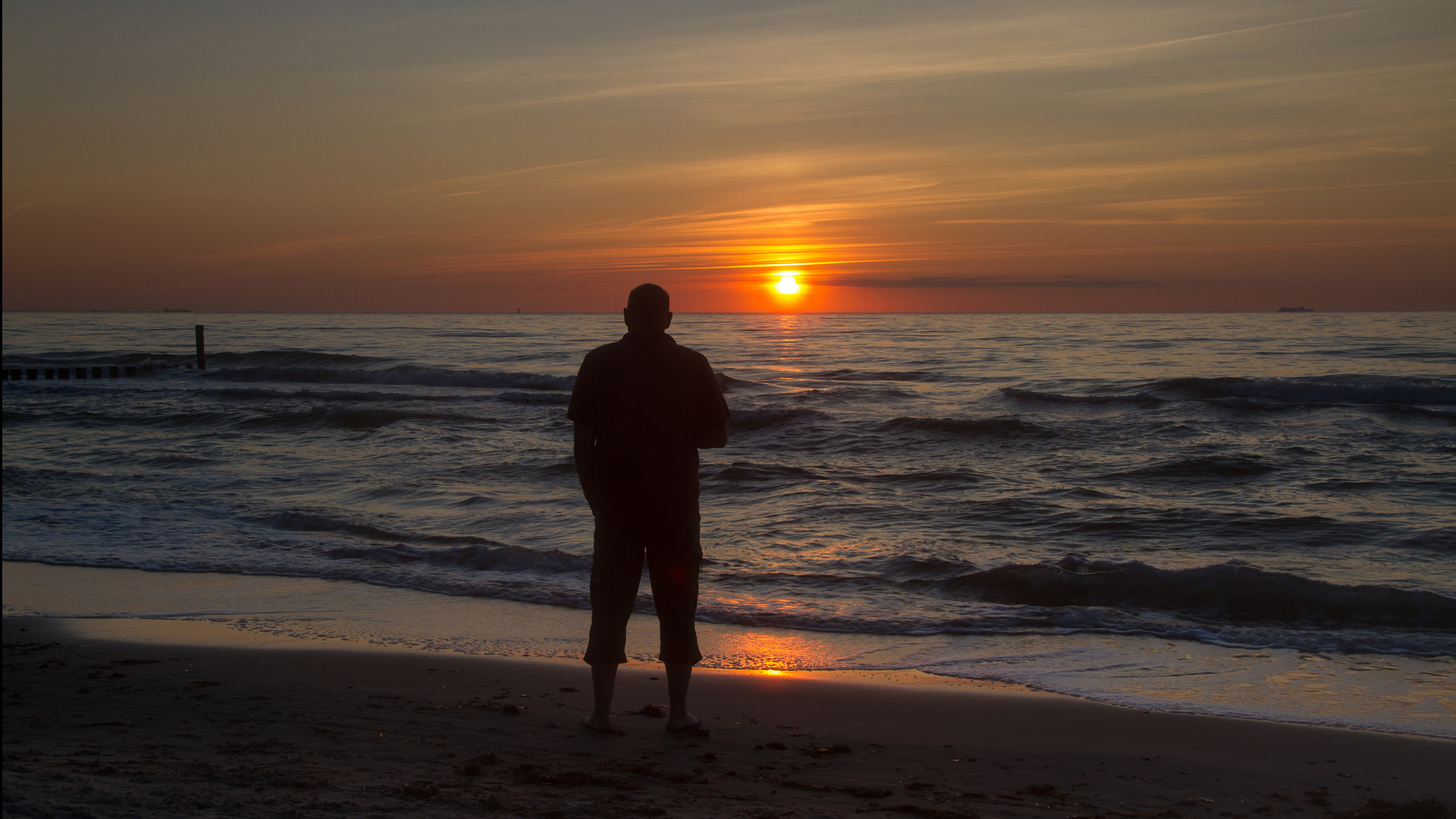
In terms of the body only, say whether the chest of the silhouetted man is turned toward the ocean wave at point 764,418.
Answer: yes

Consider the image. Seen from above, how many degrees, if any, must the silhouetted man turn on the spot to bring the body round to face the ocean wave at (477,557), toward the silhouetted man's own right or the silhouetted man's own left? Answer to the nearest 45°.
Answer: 0° — they already face it

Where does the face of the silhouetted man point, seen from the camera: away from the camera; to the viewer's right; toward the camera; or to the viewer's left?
away from the camera

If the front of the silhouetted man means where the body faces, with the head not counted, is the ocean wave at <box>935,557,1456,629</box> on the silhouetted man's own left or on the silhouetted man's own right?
on the silhouetted man's own right

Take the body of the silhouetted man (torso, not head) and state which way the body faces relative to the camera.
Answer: away from the camera

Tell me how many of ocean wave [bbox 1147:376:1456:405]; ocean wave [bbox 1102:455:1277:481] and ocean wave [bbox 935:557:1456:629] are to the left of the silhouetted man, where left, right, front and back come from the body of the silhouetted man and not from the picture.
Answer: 0

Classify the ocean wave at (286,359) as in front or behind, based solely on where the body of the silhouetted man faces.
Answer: in front

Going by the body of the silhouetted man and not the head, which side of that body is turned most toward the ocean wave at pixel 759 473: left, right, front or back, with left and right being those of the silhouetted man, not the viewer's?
front

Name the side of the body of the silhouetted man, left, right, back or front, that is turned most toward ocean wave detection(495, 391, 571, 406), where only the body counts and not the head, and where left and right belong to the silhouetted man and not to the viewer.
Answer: front

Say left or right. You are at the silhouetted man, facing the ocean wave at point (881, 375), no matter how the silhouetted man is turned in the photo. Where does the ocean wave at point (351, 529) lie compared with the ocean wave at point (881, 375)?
left

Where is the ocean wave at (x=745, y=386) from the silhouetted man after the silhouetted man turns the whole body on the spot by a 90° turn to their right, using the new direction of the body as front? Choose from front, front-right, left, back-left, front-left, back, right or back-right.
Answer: left

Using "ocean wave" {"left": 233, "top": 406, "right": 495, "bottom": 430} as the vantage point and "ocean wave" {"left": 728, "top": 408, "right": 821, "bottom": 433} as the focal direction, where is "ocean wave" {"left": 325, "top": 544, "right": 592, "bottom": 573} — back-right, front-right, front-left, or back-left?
front-right
